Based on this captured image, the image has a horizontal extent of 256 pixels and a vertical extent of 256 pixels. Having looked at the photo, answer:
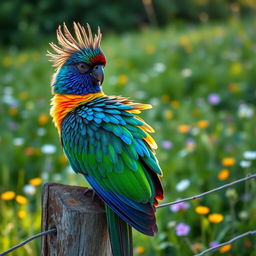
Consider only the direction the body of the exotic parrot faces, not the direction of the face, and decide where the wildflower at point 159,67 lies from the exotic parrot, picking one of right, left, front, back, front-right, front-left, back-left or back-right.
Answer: front-right

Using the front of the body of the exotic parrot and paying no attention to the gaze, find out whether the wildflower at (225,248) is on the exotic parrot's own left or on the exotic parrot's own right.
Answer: on the exotic parrot's own right

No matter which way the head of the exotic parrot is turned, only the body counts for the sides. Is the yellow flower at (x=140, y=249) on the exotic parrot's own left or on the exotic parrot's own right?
on the exotic parrot's own right

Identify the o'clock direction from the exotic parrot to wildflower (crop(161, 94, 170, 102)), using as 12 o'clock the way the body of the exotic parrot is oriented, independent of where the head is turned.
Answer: The wildflower is roughly at 2 o'clock from the exotic parrot.

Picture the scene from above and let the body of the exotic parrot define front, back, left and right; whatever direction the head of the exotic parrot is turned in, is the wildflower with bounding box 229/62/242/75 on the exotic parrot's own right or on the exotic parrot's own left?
on the exotic parrot's own right

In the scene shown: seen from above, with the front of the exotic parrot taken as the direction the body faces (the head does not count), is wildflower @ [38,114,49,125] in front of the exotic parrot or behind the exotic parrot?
in front

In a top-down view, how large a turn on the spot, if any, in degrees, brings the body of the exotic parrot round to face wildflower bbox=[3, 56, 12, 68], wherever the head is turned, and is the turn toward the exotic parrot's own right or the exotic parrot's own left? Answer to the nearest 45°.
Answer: approximately 45° to the exotic parrot's own right

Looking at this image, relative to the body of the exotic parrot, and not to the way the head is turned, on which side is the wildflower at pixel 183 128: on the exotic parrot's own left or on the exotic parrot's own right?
on the exotic parrot's own right

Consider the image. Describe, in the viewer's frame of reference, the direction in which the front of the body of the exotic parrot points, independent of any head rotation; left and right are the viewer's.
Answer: facing away from the viewer and to the left of the viewer

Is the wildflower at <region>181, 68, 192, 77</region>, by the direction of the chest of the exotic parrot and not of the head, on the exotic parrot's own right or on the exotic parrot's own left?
on the exotic parrot's own right

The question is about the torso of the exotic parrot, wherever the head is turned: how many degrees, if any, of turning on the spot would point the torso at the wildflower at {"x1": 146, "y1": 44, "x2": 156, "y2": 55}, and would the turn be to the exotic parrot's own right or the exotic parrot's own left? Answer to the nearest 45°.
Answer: approximately 45° to the exotic parrot's own right

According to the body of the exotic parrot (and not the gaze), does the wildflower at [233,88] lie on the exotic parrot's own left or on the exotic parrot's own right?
on the exotic parrot's own right
